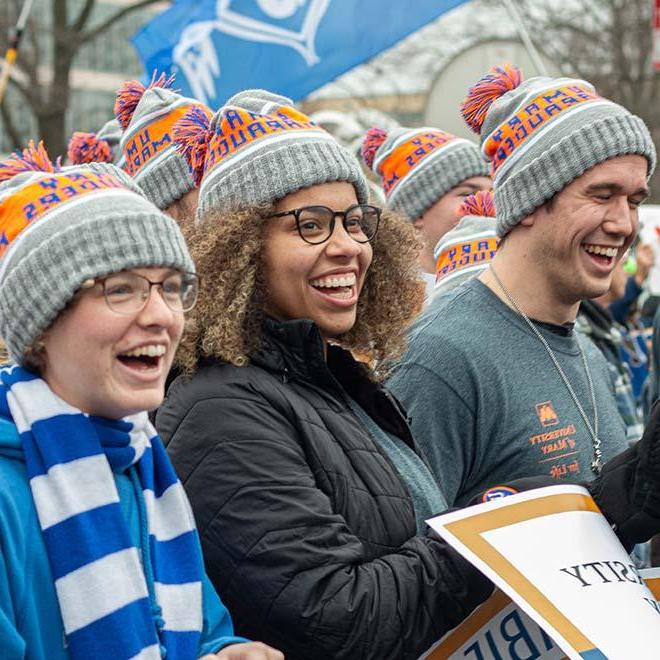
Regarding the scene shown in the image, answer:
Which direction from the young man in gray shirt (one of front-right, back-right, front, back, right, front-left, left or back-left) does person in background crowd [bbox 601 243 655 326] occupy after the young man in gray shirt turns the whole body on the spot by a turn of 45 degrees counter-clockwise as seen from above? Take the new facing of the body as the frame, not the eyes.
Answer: left

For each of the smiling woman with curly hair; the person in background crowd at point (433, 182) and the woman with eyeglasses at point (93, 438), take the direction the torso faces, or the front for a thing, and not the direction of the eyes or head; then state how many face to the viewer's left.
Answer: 0

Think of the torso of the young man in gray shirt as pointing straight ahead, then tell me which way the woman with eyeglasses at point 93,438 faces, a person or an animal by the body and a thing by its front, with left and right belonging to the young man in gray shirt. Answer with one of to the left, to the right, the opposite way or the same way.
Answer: the same way

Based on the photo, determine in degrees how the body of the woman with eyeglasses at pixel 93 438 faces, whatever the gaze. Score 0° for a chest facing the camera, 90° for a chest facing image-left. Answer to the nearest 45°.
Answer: approximately 315°

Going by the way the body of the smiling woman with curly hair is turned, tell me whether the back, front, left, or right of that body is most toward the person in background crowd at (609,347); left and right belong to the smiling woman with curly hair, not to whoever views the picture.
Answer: left

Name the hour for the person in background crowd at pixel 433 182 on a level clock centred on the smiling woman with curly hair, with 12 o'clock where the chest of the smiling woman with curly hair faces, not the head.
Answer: The person in background crowd is roughly at 8 o'clock from the smiling woman with curly hair.

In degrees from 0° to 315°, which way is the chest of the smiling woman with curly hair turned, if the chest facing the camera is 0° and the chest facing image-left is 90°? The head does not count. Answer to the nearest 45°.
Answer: approximately 315°

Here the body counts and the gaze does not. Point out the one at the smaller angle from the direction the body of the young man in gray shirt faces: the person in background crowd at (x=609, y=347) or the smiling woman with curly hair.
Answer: the smiling woman with curly hair

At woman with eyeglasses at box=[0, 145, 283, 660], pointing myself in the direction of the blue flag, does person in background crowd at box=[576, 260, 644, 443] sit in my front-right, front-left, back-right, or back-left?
front-right

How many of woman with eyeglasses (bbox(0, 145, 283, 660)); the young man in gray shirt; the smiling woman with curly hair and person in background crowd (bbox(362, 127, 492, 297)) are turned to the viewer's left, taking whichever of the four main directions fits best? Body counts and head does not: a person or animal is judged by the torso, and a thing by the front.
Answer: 0

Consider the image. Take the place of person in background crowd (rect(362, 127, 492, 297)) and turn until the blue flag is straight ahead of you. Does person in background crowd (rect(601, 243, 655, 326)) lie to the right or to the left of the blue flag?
right

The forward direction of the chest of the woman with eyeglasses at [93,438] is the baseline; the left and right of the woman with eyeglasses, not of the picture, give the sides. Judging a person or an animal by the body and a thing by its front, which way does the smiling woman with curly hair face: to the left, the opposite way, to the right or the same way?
the same way

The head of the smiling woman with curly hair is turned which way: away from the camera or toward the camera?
toward the camera

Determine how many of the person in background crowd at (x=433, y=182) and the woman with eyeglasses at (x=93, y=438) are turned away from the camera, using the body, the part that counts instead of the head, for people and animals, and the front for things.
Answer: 0

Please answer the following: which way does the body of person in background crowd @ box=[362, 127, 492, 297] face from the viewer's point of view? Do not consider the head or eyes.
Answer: to the viewer's right
